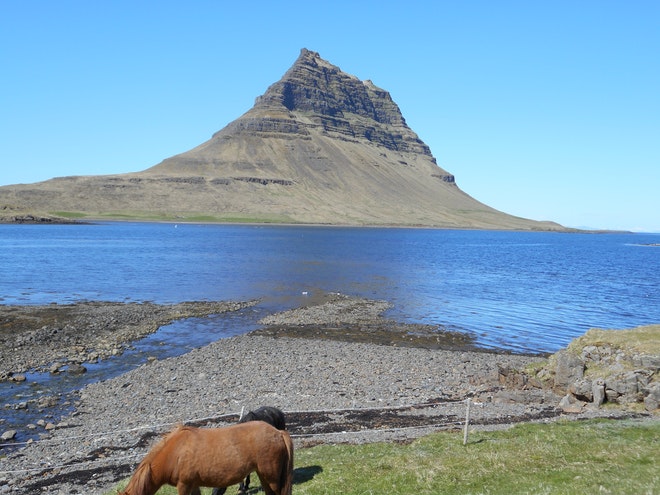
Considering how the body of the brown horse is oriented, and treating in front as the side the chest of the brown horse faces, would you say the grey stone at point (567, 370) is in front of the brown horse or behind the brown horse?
behind

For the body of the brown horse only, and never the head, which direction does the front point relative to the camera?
to the viewer's left

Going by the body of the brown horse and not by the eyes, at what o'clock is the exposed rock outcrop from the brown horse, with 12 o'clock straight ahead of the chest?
The exposed rock outcrop is roughly at 5 o'clock from the brown horse.
